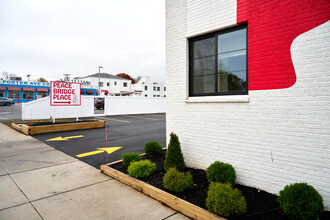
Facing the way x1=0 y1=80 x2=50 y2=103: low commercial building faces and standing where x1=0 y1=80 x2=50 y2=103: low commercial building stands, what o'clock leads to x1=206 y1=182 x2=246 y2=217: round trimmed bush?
The round trimmed bush is roughly at 12 o'clock from the low commercial building.

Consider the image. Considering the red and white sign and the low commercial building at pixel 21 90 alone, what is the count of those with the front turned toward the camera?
2

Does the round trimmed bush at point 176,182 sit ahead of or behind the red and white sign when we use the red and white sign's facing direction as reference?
ahead

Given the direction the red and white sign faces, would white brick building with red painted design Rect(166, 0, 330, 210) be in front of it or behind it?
in front

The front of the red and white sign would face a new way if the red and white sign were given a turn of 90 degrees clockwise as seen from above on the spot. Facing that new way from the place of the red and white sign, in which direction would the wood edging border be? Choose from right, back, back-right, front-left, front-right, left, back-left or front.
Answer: left

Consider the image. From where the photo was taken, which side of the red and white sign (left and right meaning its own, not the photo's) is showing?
front

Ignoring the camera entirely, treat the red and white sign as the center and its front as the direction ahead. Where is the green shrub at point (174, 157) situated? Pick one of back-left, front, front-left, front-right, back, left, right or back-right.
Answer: front

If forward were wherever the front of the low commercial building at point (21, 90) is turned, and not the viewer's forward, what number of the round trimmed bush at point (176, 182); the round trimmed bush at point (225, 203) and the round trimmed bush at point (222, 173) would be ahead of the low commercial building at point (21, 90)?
3

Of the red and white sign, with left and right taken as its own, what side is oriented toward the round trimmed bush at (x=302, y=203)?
front

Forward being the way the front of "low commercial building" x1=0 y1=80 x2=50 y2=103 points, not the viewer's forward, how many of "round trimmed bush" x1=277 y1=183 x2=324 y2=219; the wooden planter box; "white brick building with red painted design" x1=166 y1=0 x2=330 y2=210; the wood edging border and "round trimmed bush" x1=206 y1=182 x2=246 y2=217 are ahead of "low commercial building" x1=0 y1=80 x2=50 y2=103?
5

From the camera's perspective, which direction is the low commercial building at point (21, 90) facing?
toward the camera

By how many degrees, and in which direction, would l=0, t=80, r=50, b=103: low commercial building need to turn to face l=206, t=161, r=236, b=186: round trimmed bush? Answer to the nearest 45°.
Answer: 0° — it already faces it

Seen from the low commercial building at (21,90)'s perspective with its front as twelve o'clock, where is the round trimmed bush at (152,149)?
The round trimmed bush is roughly at 12 o'clock from the low commercial building.

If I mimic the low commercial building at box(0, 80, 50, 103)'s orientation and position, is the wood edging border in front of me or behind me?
in front
